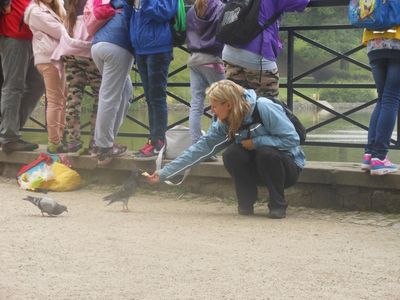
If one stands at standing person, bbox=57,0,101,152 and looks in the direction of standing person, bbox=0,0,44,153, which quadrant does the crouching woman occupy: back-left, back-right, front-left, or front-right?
back-left

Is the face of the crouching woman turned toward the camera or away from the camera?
toward the camera

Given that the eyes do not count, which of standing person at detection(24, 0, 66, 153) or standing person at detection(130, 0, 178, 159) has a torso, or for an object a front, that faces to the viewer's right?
standing person at detection(24, 0, 66, 153)

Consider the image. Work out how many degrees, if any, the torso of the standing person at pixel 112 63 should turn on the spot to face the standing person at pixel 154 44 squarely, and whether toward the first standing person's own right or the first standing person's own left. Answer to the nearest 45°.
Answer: approximately 90° to the first standing person's own right

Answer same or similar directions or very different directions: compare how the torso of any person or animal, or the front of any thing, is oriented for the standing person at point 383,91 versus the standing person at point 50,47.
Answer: same or similar directions

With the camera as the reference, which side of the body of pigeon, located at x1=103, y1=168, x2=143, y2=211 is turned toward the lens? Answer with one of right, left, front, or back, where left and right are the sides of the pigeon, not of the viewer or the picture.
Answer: right

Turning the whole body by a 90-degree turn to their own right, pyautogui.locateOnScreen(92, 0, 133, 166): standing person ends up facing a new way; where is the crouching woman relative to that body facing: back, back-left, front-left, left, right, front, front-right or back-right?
front

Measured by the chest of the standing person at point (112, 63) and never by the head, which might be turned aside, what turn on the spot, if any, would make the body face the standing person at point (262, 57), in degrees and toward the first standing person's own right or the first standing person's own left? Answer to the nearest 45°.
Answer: approximately 90° to the first standing person's own right

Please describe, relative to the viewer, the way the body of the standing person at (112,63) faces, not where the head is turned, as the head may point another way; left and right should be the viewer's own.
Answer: facing away from the viewer and to the right of the viewer
